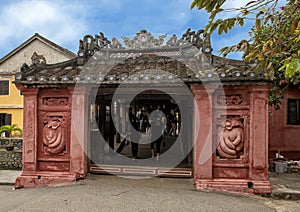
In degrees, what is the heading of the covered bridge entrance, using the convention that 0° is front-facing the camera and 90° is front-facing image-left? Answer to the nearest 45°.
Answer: approximately 0°
